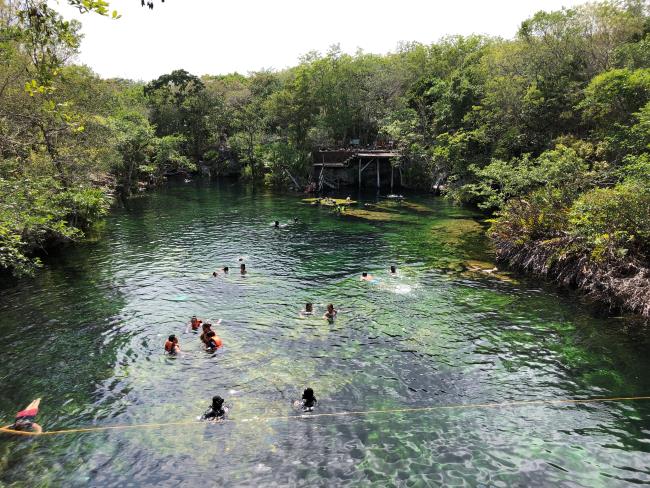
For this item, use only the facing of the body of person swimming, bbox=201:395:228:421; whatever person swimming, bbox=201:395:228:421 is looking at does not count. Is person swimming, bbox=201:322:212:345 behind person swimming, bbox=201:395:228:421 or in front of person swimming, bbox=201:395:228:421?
in front

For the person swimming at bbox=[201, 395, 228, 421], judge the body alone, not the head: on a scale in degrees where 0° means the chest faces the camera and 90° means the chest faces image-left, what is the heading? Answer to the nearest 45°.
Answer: approximately 180°

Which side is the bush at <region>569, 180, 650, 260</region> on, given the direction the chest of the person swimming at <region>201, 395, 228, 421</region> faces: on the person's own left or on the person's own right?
on the person's own right

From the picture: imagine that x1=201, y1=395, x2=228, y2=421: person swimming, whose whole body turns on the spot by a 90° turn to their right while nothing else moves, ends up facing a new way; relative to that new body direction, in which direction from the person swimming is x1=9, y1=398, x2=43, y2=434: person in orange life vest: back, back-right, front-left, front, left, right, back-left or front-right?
back

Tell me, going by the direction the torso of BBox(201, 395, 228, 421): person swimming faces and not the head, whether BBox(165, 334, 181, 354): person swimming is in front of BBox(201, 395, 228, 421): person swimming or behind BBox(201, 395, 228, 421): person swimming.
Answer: in front

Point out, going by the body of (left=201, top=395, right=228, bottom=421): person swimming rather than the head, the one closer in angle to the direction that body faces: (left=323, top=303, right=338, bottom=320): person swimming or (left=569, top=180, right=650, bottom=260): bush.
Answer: the person swimming

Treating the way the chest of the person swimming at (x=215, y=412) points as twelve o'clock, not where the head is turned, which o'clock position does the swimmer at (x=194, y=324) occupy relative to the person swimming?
The swimmer is roughly at 12 o'clock from the person swimming.
